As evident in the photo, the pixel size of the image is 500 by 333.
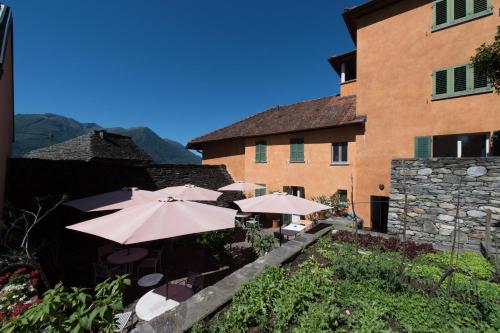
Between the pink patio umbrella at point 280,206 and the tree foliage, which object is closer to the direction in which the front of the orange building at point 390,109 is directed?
the pink patio umbrella

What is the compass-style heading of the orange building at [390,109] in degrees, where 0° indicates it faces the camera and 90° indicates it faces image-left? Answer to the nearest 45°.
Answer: approximately 45°

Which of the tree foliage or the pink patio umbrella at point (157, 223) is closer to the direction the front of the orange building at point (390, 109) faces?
the pink patio umbrella

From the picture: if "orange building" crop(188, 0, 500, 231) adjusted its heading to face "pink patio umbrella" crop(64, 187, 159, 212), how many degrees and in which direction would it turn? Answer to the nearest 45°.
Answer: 0° — it already faces it

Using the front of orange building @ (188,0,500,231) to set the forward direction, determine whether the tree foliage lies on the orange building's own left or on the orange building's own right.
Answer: on the orange building's own left
